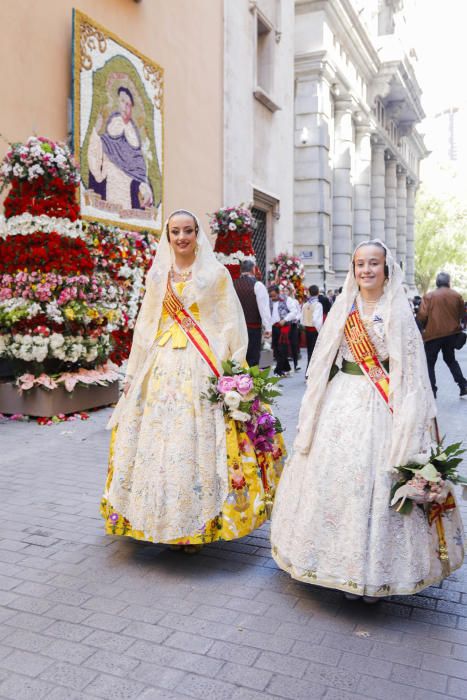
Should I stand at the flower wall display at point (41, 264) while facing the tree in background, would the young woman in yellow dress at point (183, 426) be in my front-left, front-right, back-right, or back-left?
back-right

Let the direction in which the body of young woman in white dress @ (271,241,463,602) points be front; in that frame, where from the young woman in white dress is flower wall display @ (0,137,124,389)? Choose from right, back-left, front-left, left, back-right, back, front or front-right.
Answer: back-right

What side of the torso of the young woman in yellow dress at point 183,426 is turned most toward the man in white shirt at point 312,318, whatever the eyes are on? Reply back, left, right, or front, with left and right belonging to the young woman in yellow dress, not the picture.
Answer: back

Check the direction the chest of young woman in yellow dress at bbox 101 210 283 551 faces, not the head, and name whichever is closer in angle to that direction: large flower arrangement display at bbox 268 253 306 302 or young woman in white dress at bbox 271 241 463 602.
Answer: the young woman in white dress

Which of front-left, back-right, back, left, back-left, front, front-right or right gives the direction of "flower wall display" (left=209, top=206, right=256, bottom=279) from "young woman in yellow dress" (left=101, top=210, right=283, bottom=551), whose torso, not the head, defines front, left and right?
back

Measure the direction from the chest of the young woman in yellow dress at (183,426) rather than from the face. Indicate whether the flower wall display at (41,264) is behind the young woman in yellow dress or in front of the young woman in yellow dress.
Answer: behind

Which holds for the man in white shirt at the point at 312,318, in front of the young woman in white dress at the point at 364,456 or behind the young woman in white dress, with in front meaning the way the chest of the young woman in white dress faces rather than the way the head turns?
behind

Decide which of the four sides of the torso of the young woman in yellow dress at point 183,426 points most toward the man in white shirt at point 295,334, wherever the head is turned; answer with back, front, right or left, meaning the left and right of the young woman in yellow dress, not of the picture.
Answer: back

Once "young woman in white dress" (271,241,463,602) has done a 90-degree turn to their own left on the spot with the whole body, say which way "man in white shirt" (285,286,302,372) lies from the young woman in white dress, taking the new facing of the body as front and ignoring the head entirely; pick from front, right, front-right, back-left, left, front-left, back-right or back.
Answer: left

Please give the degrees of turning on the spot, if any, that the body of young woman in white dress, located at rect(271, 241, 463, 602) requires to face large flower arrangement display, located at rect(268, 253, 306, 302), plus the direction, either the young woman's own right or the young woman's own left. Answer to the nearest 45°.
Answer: approximately 180°

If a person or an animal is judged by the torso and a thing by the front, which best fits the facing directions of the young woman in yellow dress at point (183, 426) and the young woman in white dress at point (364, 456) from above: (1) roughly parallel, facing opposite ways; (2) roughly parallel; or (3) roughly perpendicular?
roughly parallel

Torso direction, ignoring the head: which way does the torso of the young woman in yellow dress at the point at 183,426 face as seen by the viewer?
toward the camera

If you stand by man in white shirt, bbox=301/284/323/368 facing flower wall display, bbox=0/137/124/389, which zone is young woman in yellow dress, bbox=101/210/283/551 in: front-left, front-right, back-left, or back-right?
front-left

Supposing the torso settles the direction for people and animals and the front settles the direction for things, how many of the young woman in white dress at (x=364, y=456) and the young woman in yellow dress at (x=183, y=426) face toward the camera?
2

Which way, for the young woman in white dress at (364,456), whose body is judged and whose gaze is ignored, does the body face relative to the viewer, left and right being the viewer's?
facing the viewer
